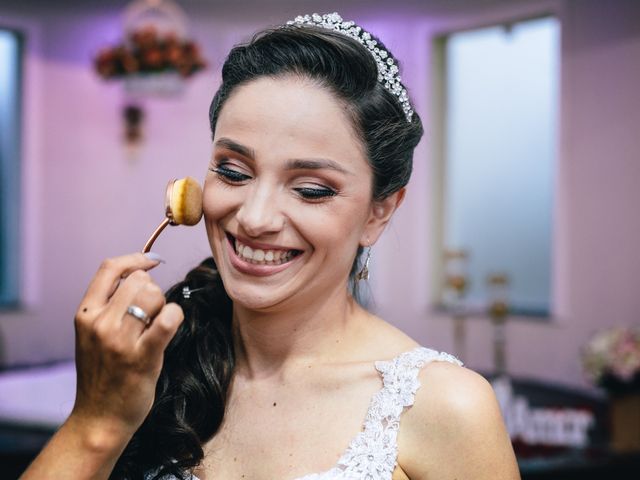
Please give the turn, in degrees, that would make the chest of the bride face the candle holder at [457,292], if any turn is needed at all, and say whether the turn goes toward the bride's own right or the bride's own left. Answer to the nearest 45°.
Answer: approximately 135° to the bride's own right

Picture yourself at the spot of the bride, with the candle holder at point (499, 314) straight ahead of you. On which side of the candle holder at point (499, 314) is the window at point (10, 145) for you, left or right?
left

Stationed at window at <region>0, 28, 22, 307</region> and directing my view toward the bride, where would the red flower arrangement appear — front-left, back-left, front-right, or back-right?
front-left

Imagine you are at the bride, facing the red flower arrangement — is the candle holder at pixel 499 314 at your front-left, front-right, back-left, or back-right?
front-right

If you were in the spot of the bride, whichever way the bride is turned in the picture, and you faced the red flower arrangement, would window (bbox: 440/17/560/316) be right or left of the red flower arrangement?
right

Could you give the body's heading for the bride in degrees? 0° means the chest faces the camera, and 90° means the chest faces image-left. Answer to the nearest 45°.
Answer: approximately 45°

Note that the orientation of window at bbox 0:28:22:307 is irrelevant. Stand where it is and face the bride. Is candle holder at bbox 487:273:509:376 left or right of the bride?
left

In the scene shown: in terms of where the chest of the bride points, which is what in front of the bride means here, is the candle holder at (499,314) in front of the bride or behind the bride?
behind

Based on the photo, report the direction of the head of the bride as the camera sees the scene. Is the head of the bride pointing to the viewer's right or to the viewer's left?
to the viewer's left

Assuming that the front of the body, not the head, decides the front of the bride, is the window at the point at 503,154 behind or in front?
behind

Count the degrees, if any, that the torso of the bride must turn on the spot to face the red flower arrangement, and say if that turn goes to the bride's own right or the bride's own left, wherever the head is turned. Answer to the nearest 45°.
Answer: approximately 135° to the bride's own right

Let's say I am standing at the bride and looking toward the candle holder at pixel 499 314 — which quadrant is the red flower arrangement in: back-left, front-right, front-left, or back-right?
front-left
